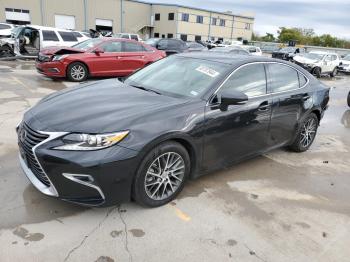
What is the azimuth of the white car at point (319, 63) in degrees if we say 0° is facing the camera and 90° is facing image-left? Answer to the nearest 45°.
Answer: approximately 45°

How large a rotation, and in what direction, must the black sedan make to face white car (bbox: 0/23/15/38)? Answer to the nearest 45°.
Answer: approximately 90° to its right

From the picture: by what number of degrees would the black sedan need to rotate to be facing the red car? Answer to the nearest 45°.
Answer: approximately 135° to its right

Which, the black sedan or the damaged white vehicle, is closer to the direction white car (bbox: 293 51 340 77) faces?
the damaged white vehicle

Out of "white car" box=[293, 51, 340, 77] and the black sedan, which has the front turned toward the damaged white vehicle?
the white car

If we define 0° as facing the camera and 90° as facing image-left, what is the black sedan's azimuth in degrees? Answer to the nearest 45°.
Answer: approximately 45°

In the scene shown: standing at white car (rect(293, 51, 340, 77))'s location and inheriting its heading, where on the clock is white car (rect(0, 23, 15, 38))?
white car (rect(0, 23, 15, 38)) is roughly at 1 o'clock from white car (rect(293, 51, 340, 77)).

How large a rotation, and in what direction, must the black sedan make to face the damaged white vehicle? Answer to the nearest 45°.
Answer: approximately 90° to its right

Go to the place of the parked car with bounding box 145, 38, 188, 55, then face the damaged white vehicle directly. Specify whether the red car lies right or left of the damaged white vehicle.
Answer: left

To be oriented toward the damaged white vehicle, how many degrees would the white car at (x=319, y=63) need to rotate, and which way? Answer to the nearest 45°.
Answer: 0° — it already faces it
